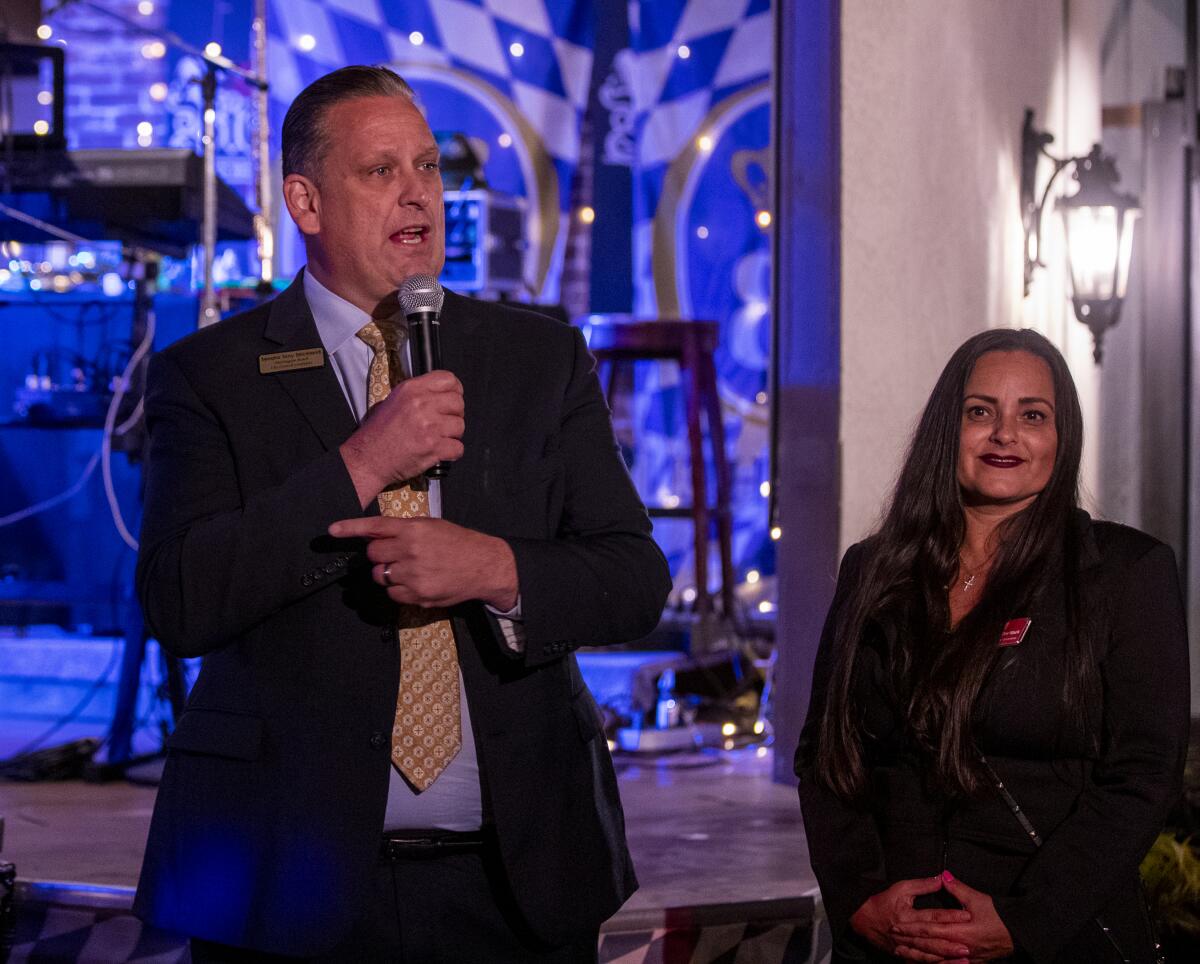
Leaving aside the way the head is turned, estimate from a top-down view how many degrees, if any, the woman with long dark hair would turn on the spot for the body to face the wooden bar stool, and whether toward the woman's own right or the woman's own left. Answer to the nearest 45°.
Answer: approximately 135° to the woman's own right

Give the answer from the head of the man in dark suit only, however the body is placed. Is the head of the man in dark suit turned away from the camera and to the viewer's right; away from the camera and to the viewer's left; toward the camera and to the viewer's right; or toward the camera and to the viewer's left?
toward the camera and to the viewer's right

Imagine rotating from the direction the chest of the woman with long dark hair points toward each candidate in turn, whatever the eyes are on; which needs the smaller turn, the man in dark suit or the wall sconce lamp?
the man in dark suit

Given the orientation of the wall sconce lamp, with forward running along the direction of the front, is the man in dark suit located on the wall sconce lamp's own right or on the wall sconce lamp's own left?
on the wall sconce lamp's own right

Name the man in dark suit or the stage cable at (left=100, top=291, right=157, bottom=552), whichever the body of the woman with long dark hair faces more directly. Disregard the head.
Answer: the man in dark suit

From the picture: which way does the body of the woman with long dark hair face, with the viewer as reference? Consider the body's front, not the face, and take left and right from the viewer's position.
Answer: facing the viewer and to the left of the viewer

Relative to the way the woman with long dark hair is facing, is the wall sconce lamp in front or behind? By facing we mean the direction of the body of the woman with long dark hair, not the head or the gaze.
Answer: behind

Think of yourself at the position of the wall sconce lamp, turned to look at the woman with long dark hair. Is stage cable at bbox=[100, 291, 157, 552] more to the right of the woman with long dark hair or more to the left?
right

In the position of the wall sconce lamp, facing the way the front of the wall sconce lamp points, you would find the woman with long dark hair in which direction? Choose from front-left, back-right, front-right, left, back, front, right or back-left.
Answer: right

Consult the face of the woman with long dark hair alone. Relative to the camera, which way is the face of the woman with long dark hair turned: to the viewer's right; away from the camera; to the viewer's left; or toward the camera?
toward the camera

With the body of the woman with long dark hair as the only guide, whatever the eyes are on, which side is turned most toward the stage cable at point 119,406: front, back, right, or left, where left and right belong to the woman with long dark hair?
right
